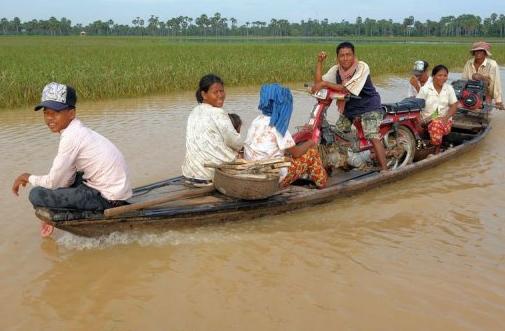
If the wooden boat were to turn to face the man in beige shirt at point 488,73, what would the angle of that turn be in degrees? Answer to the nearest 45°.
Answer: approximately 180°

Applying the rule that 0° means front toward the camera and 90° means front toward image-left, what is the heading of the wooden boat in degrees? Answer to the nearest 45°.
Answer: approximately 45°

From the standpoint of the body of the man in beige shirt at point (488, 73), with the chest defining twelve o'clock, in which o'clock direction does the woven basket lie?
The woven basket is roughly at 1 o'clock from the man in beige shirt.

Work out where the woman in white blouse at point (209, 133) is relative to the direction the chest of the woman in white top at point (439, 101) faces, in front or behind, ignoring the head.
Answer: in front

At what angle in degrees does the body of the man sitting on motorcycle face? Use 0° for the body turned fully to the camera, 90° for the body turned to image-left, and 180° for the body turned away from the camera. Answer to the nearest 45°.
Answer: approximately 45°
